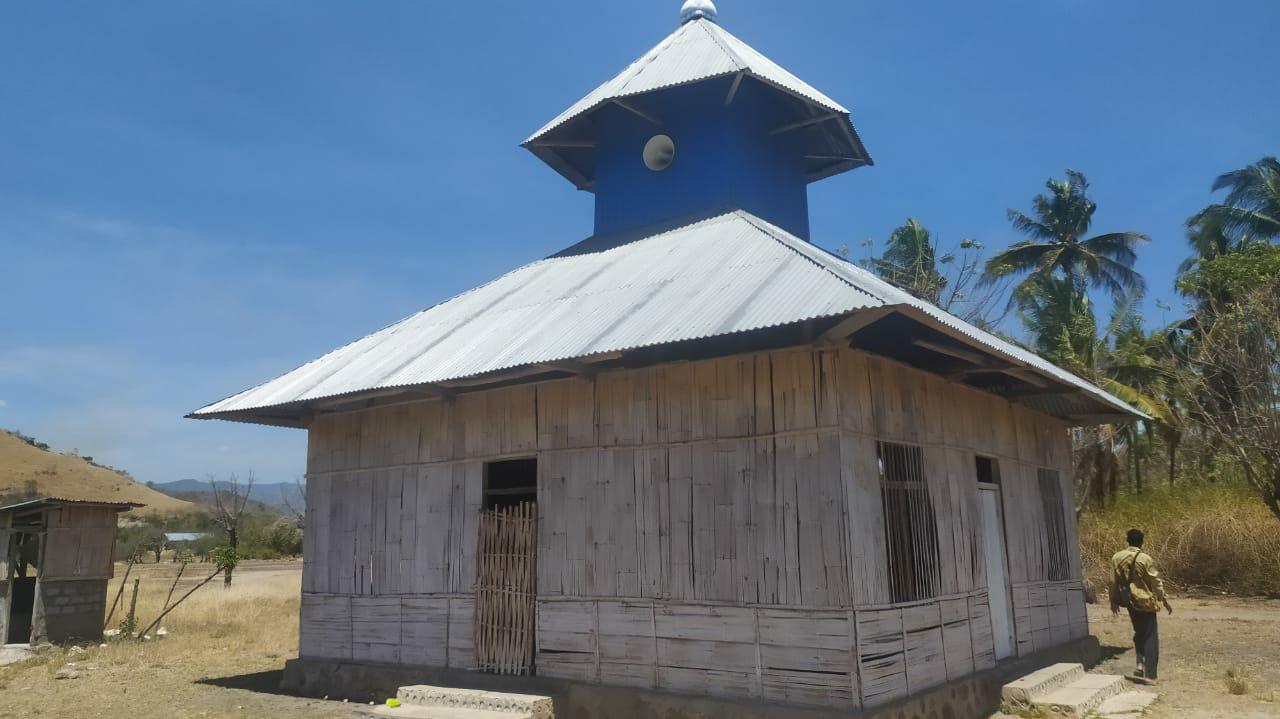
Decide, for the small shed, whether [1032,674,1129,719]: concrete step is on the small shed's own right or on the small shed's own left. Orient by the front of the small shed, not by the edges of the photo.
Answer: on the small shed's own left

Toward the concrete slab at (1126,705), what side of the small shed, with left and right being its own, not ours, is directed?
left

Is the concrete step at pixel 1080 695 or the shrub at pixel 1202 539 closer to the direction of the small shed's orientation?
the concrete step

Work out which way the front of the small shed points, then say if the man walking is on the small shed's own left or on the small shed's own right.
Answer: on the small shed's own left

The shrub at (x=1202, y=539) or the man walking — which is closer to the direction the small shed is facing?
the man walking

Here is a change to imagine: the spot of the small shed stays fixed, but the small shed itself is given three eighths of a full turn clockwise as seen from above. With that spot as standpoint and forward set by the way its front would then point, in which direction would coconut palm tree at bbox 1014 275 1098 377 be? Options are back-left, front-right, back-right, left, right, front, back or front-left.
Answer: right

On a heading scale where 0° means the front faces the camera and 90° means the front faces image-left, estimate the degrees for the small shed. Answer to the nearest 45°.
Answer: approximately 45°

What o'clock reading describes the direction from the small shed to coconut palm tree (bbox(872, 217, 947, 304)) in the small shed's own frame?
The coconut palm tree is roughly at 7 o'clock from the small shed.

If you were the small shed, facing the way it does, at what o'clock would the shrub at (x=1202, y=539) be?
The shrub is roughly at 8 o'clock from the small shed.

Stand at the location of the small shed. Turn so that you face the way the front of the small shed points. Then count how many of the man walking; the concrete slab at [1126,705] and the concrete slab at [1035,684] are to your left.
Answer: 3

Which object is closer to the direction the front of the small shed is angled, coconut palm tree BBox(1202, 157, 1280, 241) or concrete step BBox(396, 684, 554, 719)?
the concrete step

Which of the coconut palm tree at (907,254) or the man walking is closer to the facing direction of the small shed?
the man walking

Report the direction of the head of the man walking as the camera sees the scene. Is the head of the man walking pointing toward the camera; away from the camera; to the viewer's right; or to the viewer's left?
away from the camera

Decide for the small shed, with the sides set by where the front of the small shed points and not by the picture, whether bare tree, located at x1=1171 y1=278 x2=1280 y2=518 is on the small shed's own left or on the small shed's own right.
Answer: on the small shed's own left
